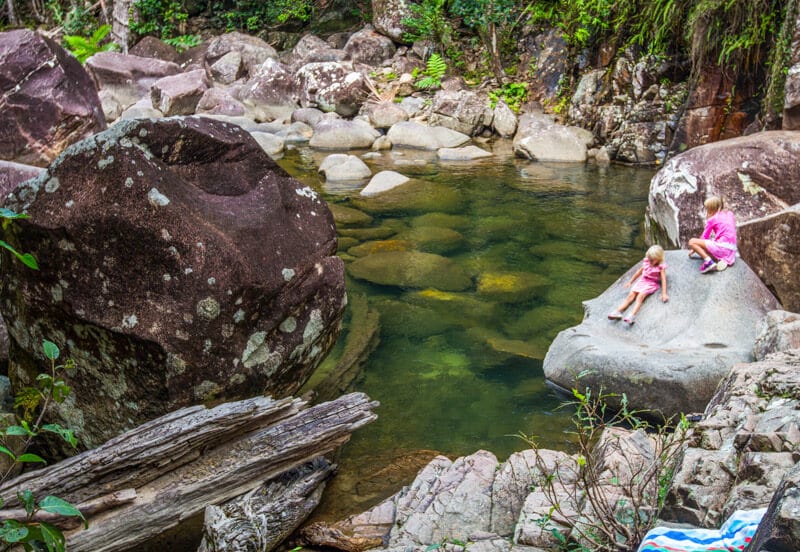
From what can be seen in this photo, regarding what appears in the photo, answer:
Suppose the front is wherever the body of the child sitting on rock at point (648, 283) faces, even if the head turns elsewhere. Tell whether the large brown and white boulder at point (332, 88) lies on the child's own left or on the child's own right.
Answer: on the child's own right

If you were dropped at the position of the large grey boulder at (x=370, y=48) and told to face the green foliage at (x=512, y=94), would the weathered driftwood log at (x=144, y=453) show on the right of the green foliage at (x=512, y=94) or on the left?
right

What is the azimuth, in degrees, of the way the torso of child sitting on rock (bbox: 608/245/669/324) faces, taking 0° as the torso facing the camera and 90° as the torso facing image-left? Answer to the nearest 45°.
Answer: approximately 45°

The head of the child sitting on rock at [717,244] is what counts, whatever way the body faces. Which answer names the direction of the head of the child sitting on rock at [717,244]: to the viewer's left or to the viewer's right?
to the viewer's left

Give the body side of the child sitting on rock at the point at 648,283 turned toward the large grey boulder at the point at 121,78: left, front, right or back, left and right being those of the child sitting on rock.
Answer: right

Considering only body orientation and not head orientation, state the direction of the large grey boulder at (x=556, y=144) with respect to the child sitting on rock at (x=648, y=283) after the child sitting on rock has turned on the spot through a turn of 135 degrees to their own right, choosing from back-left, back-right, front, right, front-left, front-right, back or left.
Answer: front

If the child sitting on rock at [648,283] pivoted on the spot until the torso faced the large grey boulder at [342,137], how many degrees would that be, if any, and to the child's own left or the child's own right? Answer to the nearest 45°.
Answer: approximately 90° to the child's own right

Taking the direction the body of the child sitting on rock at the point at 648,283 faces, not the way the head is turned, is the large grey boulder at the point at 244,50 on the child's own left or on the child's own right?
on the child's own right

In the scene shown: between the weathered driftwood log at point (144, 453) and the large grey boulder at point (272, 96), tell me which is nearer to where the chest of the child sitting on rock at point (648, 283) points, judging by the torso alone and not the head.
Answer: the weathered driftwood log
